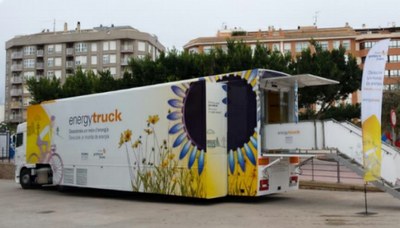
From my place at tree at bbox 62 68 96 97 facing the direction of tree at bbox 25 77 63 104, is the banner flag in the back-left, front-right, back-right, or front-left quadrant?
back-left

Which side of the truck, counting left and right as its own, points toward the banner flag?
back

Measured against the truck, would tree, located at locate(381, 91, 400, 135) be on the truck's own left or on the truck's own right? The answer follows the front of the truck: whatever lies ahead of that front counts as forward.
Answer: on the truck's own right

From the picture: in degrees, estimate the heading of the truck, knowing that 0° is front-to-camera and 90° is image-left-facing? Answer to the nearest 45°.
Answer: approximately 135°

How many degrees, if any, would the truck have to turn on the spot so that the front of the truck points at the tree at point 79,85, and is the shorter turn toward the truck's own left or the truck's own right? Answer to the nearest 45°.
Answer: approximately 45° to the truck's own right

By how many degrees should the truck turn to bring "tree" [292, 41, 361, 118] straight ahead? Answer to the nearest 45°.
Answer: approximately 90° to its right

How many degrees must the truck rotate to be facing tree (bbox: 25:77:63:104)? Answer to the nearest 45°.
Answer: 0° — it already faces it

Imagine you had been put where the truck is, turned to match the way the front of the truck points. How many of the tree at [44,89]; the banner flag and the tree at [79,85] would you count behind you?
1

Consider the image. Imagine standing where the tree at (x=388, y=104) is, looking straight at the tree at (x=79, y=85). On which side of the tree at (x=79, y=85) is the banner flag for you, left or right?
left

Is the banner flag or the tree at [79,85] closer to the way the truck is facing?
the tree
